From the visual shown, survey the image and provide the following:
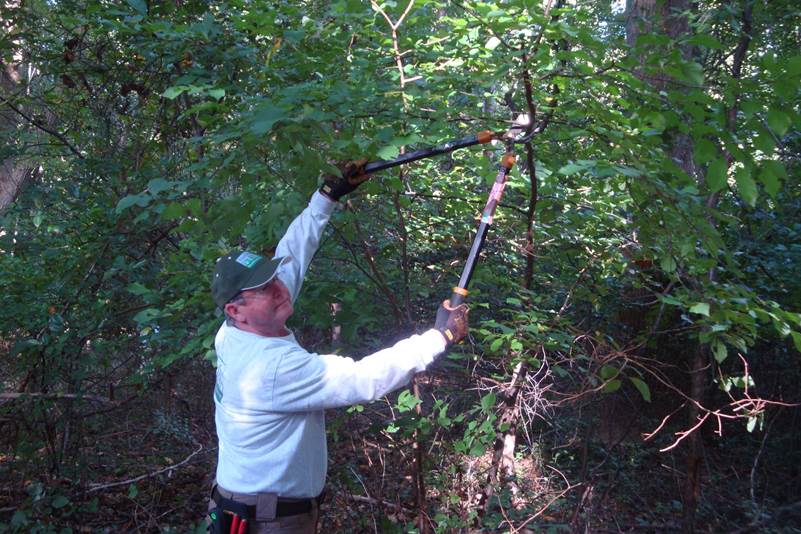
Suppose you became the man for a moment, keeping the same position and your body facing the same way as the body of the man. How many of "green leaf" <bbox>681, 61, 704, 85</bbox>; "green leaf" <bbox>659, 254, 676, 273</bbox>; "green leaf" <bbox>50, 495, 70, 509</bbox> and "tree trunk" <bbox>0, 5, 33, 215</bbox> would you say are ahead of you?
2

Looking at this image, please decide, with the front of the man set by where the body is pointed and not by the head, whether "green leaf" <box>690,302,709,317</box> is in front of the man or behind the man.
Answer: in front

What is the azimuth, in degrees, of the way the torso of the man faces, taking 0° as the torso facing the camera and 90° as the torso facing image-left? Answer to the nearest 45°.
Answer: approximately 270°

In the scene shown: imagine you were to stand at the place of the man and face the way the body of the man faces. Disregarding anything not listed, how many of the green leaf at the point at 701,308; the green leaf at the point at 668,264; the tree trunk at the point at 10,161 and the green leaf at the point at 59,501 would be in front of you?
2

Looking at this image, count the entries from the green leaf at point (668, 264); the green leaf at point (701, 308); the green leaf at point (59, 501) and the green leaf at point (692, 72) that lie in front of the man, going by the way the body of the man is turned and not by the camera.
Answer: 3

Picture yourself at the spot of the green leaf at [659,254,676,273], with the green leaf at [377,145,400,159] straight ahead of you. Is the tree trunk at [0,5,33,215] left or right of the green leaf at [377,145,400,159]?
right

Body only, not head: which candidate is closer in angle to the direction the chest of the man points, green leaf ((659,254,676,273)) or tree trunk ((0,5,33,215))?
the green leaf

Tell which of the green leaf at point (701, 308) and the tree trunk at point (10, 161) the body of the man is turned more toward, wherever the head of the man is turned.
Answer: the green leaf

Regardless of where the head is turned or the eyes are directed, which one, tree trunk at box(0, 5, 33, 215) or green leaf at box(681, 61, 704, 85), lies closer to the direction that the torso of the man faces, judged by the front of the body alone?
the green leaf

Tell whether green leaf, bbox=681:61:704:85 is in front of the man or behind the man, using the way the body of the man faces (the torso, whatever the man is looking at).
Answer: in front

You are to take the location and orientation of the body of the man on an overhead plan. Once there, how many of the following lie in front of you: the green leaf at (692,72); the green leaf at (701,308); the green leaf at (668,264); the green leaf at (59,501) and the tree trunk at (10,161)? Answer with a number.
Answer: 3

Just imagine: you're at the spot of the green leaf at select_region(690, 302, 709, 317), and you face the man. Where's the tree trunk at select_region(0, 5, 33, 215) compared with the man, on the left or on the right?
right

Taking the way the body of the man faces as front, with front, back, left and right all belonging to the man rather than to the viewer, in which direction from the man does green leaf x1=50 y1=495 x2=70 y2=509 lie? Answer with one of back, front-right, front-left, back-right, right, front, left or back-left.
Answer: back-left

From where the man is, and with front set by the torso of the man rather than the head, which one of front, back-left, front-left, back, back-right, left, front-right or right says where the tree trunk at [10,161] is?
back-left
